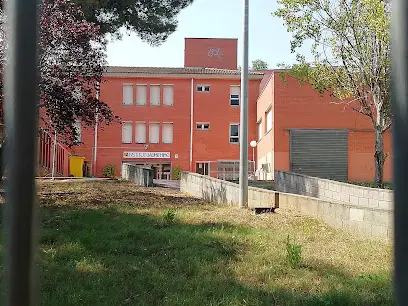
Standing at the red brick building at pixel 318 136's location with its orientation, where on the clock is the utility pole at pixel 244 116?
The utility pole is roughly at 12 o'clock from the red brick building.

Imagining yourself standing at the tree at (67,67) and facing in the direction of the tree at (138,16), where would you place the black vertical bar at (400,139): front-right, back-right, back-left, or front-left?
back-right

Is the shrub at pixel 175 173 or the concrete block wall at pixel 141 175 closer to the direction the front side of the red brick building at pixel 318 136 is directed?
the concrete block wall

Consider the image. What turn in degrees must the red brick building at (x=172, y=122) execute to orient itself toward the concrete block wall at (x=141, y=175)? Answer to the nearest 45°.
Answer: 0° — it already faces it

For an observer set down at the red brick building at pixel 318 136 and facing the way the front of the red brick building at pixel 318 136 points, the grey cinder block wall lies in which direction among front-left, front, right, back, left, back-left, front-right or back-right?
front

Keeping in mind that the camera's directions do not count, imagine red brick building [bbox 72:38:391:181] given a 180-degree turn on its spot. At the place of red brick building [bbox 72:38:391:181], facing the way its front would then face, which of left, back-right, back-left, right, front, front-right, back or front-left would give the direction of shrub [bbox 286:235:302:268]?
back

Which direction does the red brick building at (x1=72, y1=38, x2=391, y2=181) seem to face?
toward the camera

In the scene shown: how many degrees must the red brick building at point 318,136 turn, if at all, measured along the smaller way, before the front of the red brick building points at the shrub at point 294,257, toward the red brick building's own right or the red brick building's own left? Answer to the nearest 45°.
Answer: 0° — it already faces it

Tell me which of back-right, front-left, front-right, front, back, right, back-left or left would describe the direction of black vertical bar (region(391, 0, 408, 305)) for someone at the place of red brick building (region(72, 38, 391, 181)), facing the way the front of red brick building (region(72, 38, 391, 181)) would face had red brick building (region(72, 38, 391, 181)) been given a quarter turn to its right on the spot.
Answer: left
